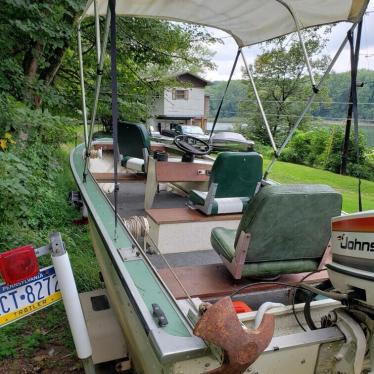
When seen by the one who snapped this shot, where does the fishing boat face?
facing away from the viewer and to the left of the viewer

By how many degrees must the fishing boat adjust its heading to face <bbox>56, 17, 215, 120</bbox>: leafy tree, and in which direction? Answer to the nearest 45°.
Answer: approximately 45° to its right

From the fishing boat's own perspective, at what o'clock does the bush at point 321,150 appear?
The bush is roughly at 2 o'clock from the fishing boat.

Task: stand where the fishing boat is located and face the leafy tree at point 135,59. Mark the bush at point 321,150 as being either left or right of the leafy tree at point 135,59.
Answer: right

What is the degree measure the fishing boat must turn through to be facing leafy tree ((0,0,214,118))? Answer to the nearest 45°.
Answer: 0° — it already faces it
